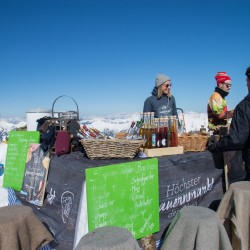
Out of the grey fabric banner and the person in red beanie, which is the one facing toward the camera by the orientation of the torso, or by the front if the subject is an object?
the grey fabric banner

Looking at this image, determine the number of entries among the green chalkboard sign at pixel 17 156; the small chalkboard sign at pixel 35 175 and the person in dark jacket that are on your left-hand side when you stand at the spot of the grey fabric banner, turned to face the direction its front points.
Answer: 1

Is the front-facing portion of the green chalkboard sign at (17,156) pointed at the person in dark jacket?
no

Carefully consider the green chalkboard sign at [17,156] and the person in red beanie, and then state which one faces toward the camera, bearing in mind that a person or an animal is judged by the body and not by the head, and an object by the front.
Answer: the green chalkboard sign

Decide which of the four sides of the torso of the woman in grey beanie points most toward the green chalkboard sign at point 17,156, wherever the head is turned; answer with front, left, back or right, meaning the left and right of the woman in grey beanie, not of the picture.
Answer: right

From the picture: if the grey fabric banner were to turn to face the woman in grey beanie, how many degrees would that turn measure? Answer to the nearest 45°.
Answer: approximately 180°

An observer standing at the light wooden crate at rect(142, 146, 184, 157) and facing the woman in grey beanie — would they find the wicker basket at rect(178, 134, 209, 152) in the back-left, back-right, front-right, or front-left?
front-right

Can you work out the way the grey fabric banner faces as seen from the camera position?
facing the viewer

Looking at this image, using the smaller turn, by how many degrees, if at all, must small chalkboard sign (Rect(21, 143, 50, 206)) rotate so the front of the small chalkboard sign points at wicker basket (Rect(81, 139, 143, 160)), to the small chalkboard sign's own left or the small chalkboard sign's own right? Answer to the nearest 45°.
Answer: approximately 45° to the small chalkboard sign's own left

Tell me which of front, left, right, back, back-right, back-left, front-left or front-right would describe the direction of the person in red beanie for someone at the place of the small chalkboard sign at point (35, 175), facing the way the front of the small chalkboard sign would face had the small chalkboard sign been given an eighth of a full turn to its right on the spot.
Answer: back-left

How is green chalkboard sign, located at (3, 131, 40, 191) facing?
toward the camera

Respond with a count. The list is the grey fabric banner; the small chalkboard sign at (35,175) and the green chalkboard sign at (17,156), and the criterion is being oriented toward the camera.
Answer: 3

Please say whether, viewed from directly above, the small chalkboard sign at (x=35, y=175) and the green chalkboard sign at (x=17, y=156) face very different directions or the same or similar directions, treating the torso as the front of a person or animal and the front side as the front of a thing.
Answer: same or similar directions

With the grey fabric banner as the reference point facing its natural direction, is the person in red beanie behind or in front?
behind

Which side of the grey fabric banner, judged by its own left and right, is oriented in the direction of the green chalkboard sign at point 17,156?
right

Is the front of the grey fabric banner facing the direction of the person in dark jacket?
no
